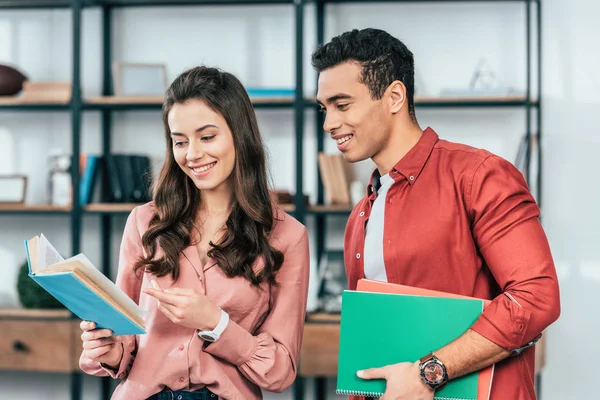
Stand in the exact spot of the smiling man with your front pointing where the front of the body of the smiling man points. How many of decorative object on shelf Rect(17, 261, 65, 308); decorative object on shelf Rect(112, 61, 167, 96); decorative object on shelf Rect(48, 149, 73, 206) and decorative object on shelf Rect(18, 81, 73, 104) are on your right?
4

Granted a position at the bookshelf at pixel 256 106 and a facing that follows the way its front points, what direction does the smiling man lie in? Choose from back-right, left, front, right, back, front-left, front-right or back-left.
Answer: front

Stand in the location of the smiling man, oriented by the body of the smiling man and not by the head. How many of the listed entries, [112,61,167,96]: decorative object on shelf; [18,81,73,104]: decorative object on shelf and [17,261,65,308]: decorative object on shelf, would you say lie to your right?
3

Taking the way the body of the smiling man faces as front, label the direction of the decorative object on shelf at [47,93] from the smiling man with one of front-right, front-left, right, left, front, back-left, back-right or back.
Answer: right

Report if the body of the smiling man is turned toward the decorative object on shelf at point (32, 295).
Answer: no

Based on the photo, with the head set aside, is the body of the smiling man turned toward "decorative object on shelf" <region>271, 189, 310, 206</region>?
no

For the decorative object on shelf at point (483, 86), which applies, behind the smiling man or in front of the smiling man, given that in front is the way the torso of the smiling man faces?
behind

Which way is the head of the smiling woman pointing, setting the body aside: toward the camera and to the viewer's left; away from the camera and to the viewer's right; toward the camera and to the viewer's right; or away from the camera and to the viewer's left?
toward the camera and to the viewer's left

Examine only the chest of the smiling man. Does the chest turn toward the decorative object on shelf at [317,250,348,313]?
no

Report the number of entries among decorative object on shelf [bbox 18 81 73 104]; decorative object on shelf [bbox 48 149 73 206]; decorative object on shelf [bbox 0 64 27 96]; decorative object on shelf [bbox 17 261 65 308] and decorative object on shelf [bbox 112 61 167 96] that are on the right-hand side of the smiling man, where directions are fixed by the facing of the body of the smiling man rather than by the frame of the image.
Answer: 5

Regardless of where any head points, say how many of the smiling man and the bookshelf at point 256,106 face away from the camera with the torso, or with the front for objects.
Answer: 0

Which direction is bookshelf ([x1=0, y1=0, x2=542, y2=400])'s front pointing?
toward the camera

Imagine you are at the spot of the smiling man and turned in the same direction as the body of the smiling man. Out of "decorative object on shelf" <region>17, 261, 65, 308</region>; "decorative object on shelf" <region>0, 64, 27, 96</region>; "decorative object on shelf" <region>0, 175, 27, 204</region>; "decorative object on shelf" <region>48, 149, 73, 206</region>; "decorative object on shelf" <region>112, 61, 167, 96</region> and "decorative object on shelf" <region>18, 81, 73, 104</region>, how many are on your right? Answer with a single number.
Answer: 6

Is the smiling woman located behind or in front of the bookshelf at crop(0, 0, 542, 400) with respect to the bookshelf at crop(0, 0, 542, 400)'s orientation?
in front

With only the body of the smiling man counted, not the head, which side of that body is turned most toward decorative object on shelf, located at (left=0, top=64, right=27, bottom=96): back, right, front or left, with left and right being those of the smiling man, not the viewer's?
right

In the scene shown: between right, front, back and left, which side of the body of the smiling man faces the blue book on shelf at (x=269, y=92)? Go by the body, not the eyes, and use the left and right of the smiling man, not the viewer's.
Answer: right

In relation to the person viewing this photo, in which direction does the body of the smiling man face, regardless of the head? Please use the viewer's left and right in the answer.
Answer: facing the viewer and to the left of the viewer

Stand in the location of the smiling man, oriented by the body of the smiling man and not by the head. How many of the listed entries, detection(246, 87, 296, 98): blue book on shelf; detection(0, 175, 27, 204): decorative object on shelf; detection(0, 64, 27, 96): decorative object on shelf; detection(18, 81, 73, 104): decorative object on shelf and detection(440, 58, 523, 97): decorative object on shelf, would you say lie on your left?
0
